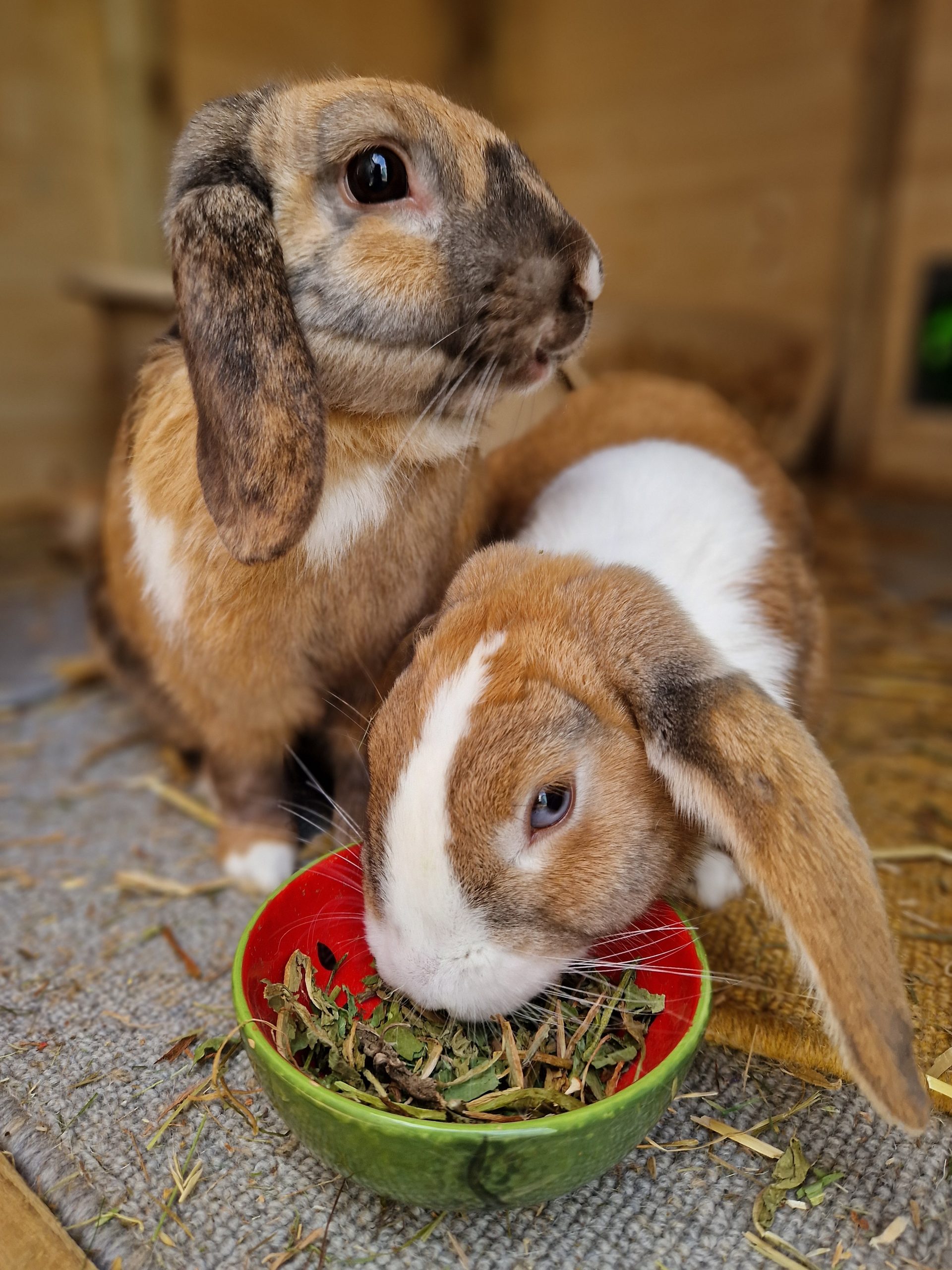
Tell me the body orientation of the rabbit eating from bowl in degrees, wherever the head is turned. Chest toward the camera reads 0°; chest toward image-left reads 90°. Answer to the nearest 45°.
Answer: approximately 45°

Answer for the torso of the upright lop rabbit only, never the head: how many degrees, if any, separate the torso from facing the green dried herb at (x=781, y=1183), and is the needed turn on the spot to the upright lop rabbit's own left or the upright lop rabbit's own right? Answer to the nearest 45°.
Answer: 0° — it already faces it

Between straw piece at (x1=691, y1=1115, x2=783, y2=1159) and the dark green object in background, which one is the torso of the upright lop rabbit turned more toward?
the straw piece

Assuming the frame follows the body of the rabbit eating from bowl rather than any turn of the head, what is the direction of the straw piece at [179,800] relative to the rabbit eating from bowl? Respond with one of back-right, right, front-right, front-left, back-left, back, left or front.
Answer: right

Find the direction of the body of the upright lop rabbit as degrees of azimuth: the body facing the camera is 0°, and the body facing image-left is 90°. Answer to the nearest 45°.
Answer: approximately 315°
